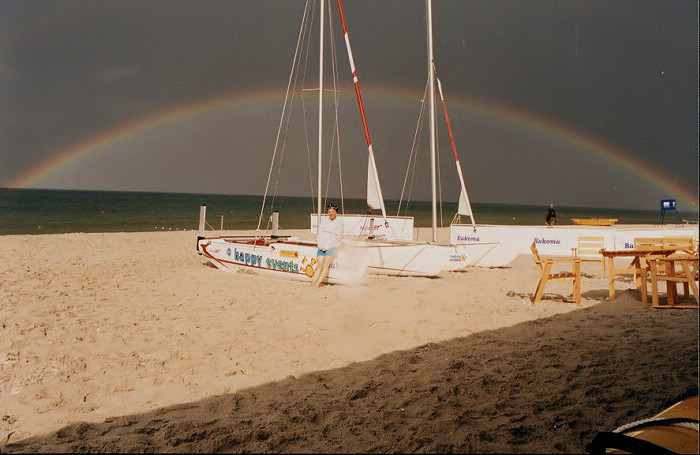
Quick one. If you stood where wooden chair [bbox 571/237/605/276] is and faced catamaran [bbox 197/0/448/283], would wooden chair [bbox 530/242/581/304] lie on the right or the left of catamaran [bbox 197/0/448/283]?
left

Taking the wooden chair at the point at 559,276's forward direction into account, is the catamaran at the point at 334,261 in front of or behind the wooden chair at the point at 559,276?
behind

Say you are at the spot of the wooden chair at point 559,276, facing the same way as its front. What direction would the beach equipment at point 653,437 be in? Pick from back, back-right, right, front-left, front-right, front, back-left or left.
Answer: right

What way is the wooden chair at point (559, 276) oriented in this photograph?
to the viewer's right

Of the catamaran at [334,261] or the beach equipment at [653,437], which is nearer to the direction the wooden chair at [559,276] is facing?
the beach equipment

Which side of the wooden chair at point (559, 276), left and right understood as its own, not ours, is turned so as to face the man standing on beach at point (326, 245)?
back
